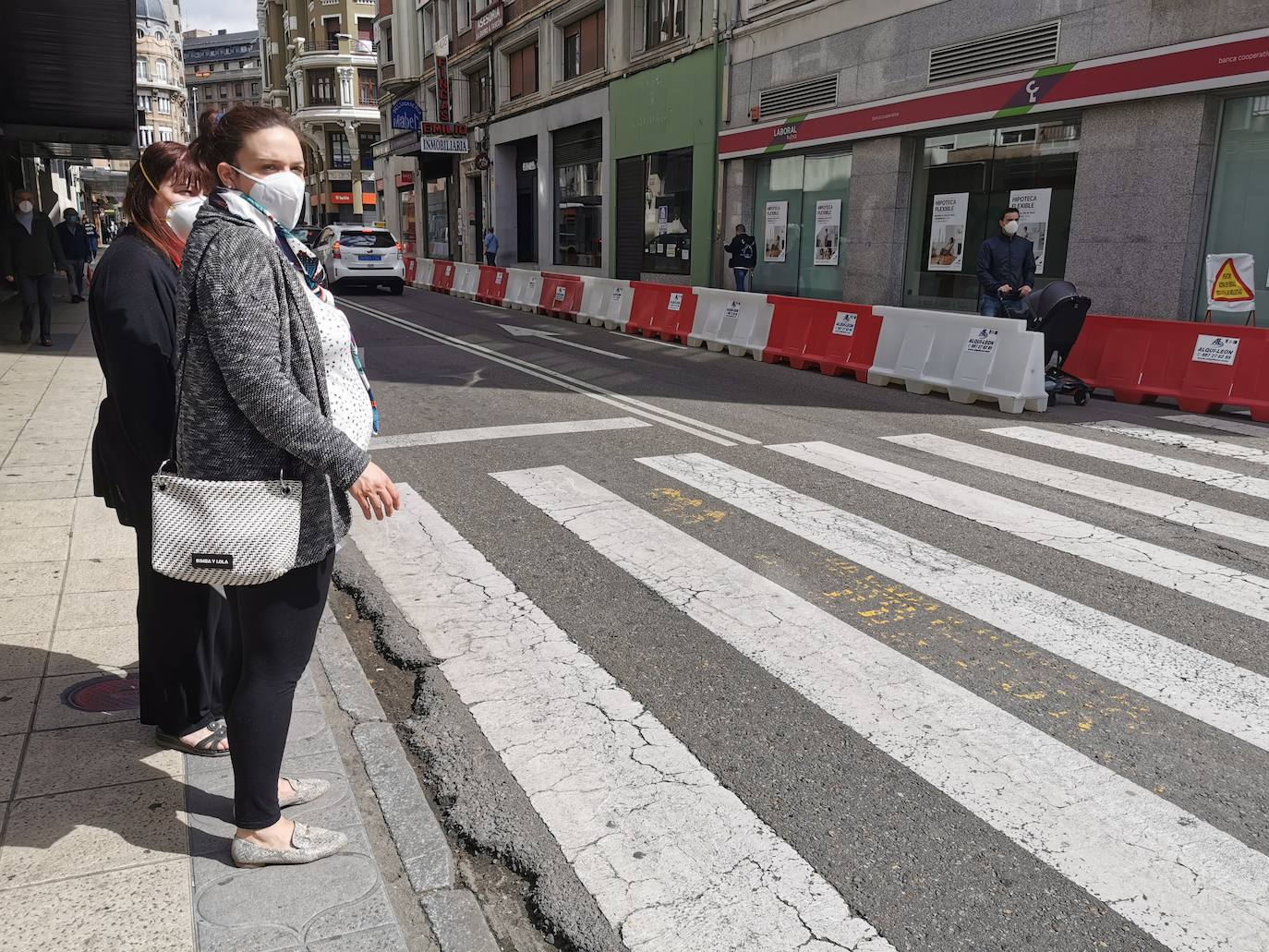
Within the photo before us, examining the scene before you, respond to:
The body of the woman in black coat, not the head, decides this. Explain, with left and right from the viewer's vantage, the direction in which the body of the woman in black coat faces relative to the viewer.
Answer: facing to the right of the viewer

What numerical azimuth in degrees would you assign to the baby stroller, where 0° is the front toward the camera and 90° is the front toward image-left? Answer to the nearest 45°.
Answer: approximately 315°

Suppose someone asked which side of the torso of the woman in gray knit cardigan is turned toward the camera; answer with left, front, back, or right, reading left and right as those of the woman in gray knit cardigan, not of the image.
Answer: right

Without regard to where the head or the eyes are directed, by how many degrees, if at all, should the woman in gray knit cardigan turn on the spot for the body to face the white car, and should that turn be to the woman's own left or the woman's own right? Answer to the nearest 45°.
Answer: approximately 90° to the woman's own left

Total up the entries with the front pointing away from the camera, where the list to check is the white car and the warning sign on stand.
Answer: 1

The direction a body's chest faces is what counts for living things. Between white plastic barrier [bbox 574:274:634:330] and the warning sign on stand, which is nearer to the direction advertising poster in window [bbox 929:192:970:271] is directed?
the white plastic barrier

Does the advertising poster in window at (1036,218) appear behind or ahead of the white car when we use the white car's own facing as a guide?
behind

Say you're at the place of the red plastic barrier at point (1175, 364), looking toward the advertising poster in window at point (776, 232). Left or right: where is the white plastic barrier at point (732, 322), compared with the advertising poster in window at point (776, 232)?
left

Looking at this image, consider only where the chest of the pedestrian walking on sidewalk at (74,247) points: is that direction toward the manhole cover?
yes

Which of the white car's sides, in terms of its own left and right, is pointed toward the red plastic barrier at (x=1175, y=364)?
back

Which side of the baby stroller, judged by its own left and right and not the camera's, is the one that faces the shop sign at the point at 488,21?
back

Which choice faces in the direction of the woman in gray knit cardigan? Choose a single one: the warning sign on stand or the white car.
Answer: the warning sign on stand

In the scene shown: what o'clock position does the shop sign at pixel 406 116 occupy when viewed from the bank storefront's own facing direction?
The shop sign is roughly at 3 o'clock from the bank storefront.

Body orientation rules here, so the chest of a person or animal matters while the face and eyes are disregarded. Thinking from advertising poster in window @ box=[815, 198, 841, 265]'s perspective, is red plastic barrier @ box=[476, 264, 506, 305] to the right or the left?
on its right

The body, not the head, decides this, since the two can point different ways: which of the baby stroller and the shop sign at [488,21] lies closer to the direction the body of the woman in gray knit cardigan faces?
the baby stroller

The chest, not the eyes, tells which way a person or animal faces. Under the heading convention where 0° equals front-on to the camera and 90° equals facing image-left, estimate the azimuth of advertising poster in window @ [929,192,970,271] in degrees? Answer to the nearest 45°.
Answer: approximately 45°
